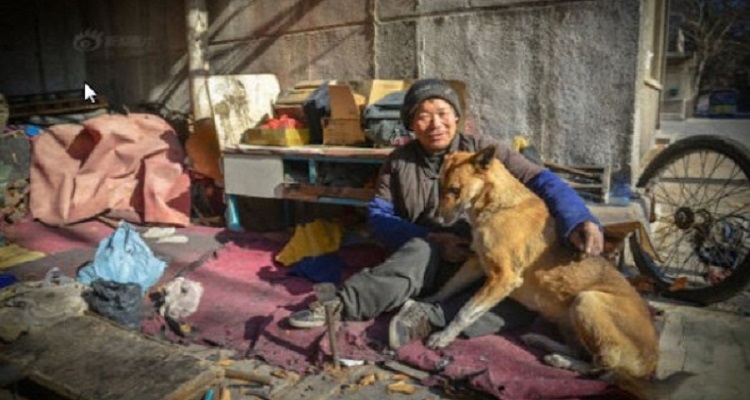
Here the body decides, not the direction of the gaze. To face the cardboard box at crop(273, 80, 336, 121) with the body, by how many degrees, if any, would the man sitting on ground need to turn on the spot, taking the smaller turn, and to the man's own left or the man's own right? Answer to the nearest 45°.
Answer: approximately 135° to the man's own right

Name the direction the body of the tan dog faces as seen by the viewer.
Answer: to the viewer's left

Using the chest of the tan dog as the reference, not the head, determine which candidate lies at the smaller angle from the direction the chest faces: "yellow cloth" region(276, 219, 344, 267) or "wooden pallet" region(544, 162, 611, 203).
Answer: the yellow cloth

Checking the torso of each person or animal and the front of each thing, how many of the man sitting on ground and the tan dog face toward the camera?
1

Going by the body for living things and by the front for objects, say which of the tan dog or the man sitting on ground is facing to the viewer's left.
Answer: the tan dog

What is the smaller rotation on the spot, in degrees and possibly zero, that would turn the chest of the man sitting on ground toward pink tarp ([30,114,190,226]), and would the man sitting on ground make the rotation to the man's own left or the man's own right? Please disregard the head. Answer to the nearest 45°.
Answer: approximately 135° to the man's own right

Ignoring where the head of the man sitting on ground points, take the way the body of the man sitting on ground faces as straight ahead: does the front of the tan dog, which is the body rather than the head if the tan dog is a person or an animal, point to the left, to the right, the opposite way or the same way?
to the right

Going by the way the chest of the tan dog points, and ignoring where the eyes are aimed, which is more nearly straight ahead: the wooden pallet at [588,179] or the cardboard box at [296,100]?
the cardboard box
